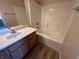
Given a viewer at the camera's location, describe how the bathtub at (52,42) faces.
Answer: facing the viewer and to the left of the viewer

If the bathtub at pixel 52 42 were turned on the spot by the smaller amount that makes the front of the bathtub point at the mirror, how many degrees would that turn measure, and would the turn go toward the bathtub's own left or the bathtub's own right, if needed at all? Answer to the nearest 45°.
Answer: approximately 45° to the bathtub's own right
